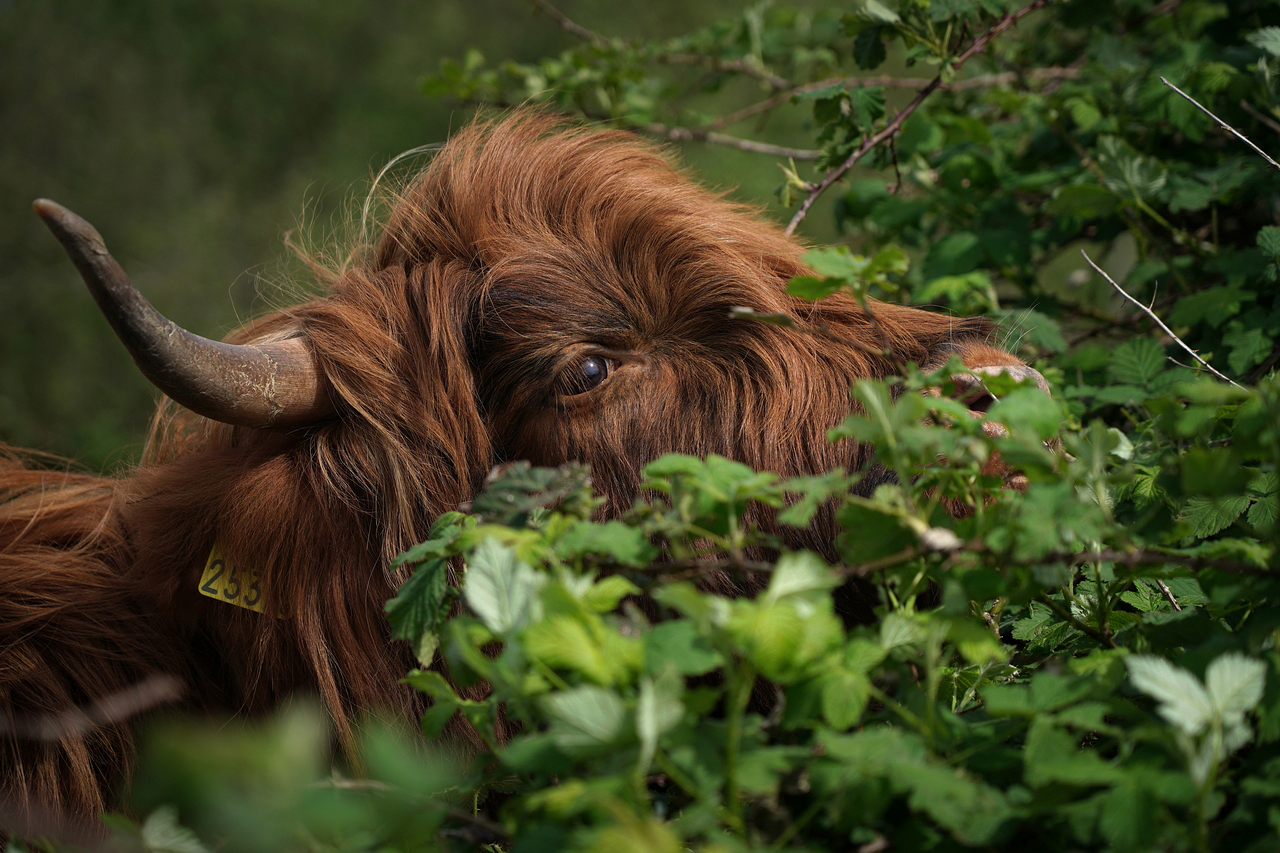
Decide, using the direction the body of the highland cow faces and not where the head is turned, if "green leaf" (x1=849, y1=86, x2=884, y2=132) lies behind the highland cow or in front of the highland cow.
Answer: in front

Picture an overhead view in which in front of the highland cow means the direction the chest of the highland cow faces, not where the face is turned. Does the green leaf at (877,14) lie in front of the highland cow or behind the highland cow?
in front

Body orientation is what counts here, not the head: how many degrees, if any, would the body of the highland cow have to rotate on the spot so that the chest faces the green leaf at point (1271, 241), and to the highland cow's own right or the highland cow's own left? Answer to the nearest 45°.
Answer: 0° — it already faces it

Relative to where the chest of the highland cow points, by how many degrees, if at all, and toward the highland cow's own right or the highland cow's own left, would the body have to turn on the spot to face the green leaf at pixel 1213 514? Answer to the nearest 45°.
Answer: approximately 45° to the highland cow's own right

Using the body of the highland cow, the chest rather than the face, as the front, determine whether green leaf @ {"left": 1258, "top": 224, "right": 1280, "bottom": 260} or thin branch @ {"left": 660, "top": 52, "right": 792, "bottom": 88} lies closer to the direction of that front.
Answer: the green leaf

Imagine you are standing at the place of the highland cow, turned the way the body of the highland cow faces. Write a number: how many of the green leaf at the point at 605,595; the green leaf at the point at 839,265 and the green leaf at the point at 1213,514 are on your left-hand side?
0

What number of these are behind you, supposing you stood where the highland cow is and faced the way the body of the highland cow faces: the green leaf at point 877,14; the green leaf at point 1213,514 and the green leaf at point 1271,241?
0

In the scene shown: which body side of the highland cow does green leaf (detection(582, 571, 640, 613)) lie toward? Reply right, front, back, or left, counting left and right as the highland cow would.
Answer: right

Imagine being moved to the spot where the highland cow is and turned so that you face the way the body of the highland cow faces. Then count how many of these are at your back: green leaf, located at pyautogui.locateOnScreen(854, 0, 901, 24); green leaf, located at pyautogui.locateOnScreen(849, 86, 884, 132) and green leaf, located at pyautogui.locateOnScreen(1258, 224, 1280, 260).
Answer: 0

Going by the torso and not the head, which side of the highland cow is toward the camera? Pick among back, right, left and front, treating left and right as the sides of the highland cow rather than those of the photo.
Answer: right
